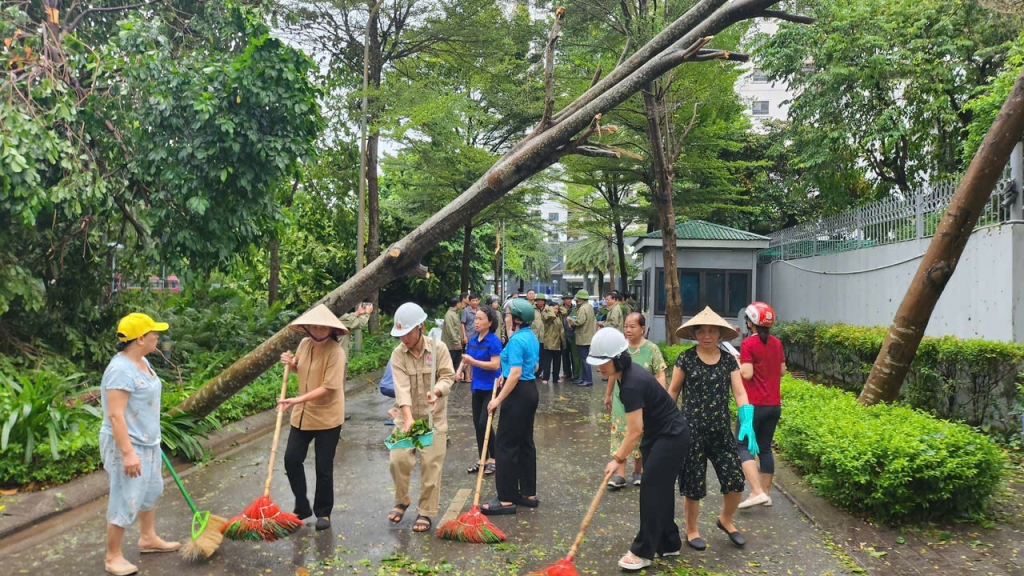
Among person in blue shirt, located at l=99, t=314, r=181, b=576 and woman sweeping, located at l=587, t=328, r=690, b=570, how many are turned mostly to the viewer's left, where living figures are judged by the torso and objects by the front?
1

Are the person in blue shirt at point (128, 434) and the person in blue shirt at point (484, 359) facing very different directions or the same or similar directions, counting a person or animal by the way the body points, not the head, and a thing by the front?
very different directions

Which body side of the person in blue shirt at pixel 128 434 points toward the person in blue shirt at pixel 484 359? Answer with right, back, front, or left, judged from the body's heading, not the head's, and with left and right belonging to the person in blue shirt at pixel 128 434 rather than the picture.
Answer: front

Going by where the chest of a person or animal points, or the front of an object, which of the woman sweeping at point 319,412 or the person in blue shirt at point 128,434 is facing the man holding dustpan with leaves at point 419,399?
the person in blue shirt

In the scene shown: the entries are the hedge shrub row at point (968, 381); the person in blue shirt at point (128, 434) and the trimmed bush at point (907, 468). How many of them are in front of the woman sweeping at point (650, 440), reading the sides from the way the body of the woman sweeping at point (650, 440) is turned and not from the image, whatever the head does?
1

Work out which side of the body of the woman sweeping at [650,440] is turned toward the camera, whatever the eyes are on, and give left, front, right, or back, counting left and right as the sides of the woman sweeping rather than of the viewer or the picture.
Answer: left

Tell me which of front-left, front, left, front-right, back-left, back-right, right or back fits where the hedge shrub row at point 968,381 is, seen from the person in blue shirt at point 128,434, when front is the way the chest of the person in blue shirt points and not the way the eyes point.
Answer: front

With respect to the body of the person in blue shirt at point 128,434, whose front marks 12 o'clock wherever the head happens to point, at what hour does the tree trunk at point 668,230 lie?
The tree trunk is roughly at 11 o'clock from the person in blue shirt.

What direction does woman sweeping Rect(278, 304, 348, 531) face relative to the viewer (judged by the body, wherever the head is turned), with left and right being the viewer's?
facing the viewer and to the left of the viewer

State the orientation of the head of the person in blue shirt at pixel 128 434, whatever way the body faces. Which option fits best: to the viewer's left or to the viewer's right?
to the viewer's right

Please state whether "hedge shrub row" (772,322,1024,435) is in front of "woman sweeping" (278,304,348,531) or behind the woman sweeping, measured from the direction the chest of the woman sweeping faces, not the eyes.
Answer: behind

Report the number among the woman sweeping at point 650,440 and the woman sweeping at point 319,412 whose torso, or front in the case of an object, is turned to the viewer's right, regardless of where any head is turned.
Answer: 0

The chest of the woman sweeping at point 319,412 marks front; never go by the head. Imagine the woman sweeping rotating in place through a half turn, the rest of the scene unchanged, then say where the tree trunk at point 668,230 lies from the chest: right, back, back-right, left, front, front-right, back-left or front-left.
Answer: front

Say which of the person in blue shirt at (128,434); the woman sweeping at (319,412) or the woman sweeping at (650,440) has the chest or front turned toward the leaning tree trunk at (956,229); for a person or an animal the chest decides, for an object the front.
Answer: the person in blue shirt

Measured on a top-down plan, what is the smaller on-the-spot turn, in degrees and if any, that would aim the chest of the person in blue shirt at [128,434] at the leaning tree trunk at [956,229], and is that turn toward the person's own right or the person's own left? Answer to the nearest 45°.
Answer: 0° — they already face it
